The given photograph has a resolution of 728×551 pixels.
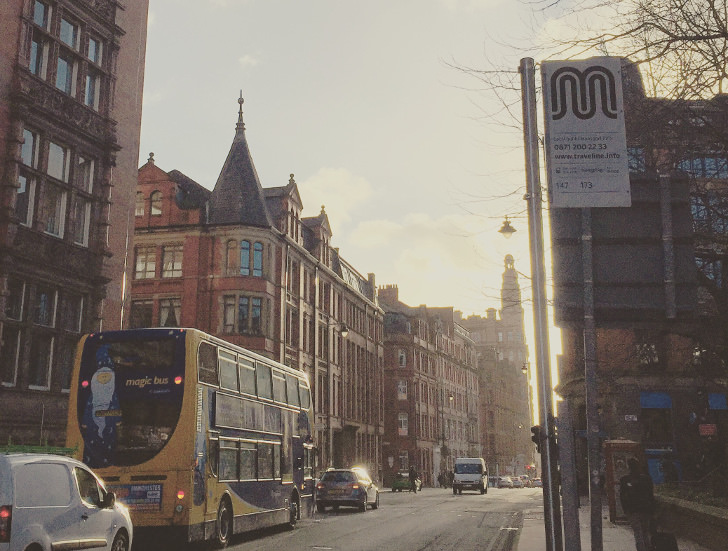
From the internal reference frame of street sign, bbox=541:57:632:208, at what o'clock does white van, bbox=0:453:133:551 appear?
The white van is roughly at 4 o'clock from the street sign.

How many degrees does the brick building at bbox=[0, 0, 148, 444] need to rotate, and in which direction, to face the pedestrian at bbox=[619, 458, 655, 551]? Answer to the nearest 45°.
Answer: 0° — it already faces them

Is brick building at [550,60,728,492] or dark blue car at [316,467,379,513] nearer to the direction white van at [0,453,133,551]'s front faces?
the dark blue car

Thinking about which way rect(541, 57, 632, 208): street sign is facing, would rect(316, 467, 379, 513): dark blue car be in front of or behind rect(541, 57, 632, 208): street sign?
behind

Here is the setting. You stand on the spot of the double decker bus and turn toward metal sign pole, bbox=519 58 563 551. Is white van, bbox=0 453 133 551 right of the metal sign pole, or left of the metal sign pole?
right

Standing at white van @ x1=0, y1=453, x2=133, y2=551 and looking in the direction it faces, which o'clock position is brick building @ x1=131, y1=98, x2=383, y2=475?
The brick building is roughly at 11 o'clock from the white van.

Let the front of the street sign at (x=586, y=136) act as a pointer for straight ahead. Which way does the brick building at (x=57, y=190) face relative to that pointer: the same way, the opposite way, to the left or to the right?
to the left

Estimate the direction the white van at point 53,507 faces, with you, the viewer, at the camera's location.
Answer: facing away from the viewer and to the right of the viewer

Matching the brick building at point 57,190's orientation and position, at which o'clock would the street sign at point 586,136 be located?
The street sign is roughly at 1 o'clock from the brick building.

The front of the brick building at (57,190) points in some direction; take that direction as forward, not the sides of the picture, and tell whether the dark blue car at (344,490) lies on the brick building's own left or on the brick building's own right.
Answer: on the brick building's own left

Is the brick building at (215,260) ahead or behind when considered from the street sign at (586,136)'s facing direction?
behind
